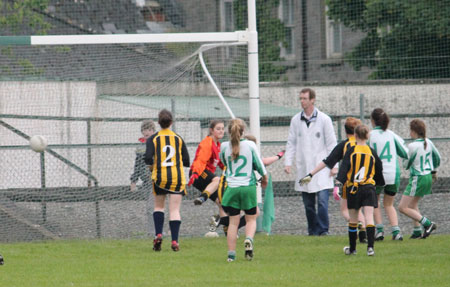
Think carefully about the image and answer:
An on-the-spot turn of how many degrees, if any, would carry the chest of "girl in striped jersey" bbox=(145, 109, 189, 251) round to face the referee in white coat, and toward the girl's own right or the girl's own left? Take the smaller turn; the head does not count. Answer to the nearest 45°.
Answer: approximately 45° to the girl's own right

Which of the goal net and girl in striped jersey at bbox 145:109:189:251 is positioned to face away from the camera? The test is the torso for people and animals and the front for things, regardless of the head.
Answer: the girl in striped jersey

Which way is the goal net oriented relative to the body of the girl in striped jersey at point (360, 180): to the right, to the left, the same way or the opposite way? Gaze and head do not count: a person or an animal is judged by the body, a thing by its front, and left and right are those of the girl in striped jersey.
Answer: the opposite way

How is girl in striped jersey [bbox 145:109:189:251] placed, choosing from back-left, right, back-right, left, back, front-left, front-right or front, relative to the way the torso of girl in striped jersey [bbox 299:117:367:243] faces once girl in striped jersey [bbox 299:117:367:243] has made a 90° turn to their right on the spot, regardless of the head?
back-left

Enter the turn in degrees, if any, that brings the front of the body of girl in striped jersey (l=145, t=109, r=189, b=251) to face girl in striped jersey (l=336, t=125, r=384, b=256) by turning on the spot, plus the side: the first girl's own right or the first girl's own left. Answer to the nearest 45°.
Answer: approximately 135° to the first girl's own right

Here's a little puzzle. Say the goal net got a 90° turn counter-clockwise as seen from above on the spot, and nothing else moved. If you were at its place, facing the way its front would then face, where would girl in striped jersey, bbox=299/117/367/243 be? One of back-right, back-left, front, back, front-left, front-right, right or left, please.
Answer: front-right

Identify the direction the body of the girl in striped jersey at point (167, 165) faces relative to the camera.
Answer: away from the camera

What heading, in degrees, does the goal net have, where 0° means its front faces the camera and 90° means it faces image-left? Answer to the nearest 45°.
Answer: approximately 0°

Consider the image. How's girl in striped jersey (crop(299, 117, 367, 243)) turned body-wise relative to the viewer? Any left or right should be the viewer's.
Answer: facing away from the viewer and to the left of the viewer

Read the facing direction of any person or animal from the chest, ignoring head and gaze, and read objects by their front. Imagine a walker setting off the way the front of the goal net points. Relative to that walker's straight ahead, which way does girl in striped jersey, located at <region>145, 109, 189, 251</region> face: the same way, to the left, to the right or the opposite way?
the opposite way

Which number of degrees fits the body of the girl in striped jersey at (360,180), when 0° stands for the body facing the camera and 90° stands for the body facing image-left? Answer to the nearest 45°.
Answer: approximately 180°

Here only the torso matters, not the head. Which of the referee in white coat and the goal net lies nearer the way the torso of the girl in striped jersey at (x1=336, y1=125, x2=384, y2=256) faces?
the referee in white coat
